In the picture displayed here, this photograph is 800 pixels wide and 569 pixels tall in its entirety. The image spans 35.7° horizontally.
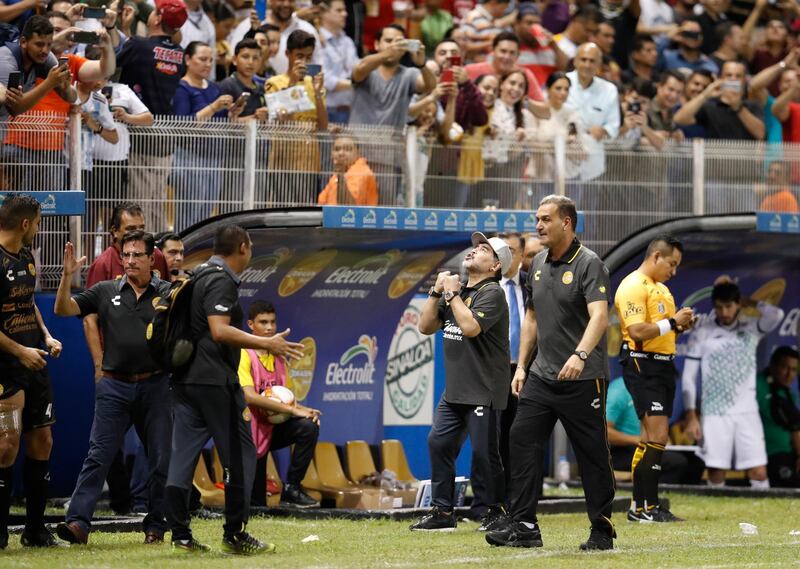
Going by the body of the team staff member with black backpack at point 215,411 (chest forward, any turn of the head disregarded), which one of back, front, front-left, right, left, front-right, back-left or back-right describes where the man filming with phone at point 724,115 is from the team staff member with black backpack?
front-left

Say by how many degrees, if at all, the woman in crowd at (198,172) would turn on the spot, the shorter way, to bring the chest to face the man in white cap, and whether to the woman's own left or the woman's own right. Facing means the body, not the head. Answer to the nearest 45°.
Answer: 0° — they already face them

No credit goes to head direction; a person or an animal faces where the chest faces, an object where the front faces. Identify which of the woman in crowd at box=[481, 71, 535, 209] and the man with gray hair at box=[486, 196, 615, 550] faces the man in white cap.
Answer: the woman in crowd

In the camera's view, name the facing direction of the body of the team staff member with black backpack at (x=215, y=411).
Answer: to the viewer's right

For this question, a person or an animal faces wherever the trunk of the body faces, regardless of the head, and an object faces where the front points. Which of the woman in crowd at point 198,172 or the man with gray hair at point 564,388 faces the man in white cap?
the woman in crowd

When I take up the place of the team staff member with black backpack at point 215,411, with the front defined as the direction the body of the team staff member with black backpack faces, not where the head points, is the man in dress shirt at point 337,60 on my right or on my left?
on my left

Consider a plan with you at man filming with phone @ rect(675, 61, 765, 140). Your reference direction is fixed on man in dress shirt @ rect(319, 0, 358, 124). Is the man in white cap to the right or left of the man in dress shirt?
left

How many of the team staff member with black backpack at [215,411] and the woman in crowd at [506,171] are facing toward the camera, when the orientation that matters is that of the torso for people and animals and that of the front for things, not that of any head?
1

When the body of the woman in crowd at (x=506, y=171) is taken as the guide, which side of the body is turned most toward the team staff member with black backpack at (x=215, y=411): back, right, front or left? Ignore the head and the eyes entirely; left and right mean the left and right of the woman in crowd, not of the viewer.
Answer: front

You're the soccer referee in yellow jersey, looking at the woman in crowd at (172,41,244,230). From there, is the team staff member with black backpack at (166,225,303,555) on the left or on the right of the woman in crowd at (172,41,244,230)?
left
